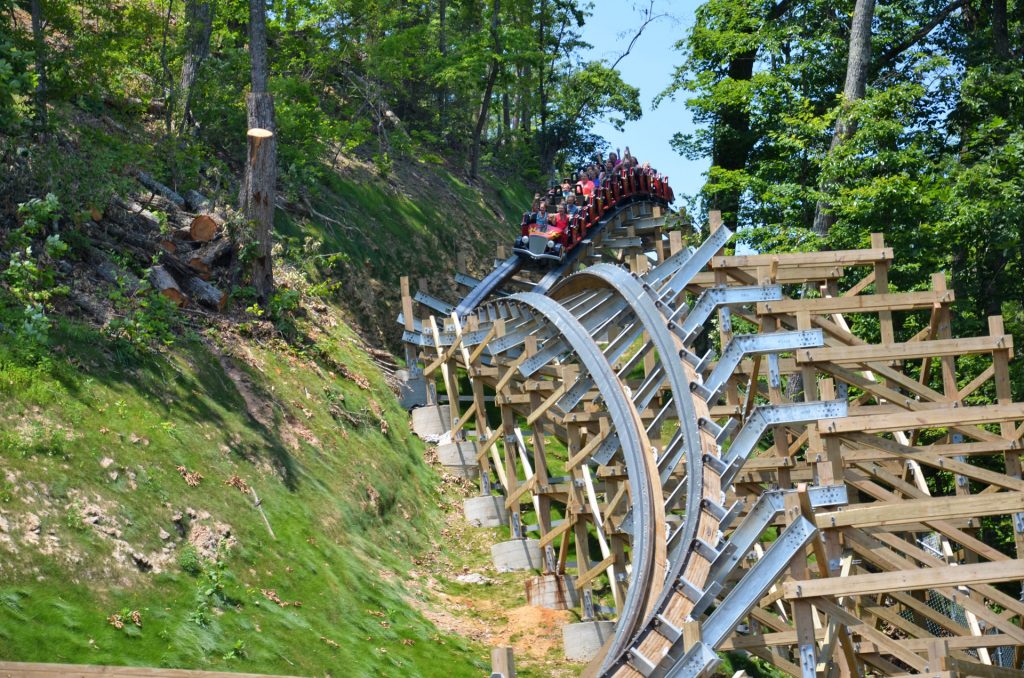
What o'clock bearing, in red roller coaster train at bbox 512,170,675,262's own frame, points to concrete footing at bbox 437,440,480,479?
The concrete footing is roughly at 11 o'clock from the red roller coaster train.

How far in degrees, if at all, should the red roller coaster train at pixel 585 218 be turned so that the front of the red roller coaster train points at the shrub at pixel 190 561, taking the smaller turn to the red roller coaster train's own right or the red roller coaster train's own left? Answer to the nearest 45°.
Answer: approximately 45° to the red roller coaster train's own left

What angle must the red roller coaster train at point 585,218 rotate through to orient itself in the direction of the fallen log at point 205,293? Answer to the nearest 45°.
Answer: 0° — it already faces it

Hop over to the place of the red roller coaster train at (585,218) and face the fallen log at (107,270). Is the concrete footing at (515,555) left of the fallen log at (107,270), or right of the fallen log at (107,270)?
left

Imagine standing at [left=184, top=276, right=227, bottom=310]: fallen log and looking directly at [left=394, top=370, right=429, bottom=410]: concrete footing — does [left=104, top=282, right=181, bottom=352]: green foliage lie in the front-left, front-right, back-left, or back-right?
back-right

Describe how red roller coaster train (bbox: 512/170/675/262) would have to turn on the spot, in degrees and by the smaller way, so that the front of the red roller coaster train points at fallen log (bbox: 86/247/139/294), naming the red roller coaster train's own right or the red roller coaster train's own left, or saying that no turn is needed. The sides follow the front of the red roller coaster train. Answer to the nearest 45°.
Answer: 0° — it already faces it

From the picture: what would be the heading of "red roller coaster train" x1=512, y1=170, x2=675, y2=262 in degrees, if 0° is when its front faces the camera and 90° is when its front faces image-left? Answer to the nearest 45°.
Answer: approximately 45°
